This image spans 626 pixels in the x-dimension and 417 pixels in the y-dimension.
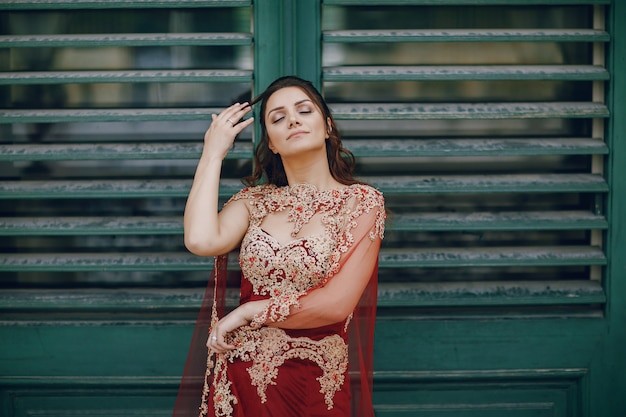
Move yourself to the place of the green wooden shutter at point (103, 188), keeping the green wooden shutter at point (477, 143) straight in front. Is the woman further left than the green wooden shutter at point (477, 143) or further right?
right

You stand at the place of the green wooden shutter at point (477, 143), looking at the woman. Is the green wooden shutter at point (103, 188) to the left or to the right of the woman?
right

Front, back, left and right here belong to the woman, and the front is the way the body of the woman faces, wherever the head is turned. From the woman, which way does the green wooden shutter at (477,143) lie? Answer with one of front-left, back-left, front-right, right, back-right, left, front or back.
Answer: back-left

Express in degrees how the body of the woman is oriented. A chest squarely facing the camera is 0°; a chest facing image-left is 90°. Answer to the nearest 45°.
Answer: approximately 0°
